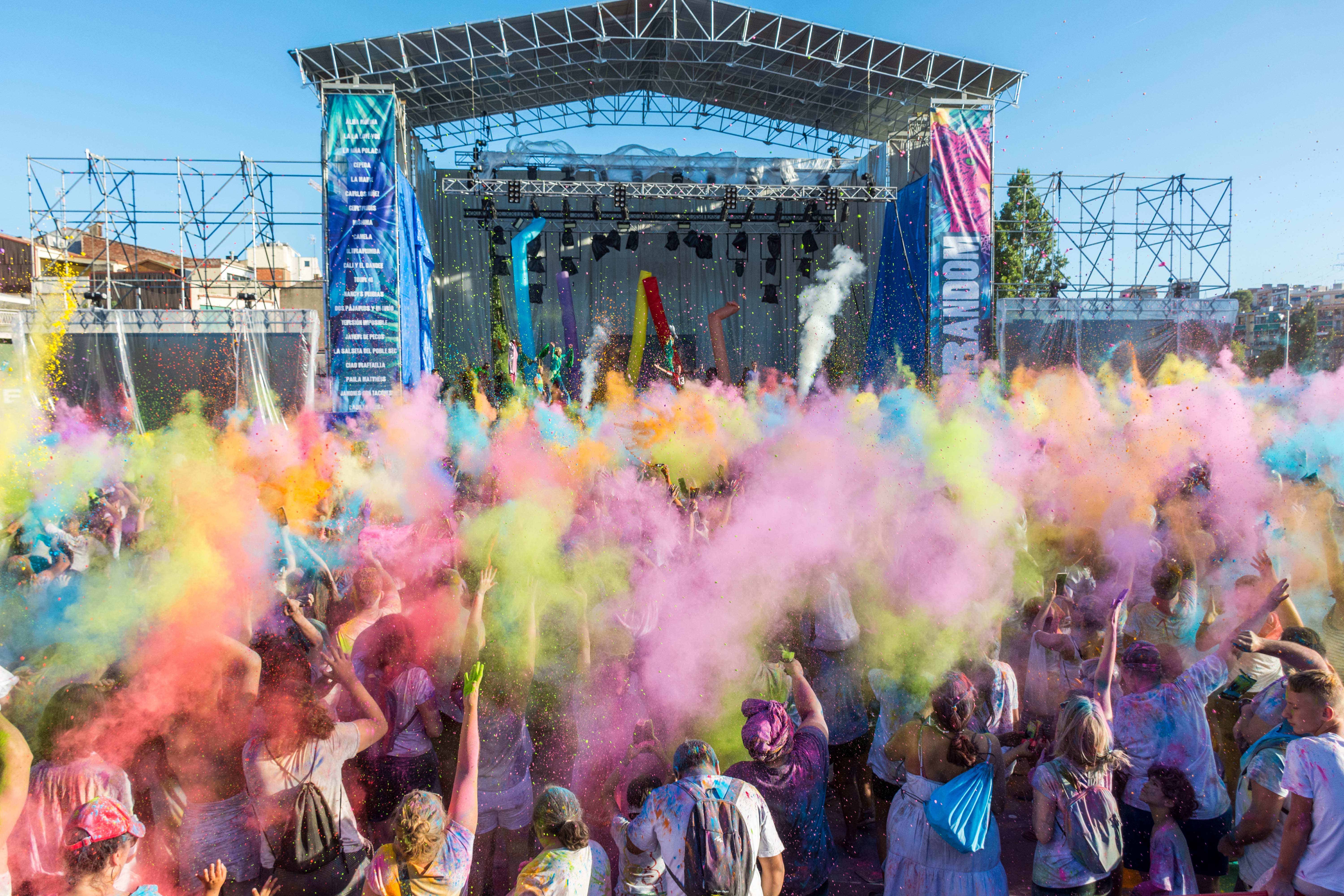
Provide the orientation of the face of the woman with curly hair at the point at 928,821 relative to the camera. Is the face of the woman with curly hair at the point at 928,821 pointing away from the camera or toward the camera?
away from the camera

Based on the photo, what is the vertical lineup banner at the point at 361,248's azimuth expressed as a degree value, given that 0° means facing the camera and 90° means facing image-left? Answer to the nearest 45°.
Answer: approximately 0°

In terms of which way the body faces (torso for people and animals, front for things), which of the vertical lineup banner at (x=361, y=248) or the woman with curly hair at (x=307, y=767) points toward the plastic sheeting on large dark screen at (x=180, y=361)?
the woman with curly hair

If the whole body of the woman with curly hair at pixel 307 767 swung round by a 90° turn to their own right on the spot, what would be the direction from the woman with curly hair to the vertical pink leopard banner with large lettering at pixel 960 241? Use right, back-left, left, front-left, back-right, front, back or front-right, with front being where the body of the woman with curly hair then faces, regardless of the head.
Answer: front-left

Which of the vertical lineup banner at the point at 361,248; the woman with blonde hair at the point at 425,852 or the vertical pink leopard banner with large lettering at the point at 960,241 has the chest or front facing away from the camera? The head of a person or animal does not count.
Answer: the woman with blonde hair

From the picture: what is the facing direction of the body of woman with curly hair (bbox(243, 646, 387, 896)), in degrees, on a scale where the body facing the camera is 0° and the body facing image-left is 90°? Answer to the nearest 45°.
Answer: approximately 180°

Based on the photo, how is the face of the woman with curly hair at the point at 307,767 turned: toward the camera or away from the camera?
away from the camera

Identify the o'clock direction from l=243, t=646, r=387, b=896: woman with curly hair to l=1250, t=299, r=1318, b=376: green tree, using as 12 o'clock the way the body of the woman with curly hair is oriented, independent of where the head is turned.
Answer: The green tree is roughly at 2 o'clock from the woman with curly hair.

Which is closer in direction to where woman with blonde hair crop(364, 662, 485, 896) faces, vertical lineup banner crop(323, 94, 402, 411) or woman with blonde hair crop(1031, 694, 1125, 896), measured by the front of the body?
the vertical lineup banner

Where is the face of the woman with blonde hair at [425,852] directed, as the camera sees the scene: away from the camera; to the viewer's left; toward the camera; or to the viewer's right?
away from the camera

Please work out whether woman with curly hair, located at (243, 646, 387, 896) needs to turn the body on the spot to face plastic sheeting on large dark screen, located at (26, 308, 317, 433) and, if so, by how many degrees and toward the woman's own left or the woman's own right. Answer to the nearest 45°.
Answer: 0° — they already face it

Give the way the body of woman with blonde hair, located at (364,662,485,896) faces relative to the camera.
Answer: away from the camera

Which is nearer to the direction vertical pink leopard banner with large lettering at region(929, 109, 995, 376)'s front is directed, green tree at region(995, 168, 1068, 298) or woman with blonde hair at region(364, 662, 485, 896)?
the woman with blonde hair
